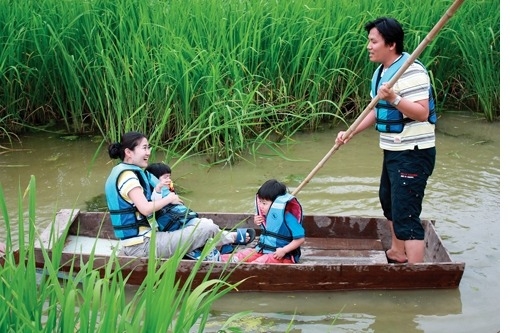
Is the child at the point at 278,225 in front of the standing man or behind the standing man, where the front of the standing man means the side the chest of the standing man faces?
in front

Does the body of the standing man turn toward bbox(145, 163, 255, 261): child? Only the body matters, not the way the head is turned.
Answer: yes

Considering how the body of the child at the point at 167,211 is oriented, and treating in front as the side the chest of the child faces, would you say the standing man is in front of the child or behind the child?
in front

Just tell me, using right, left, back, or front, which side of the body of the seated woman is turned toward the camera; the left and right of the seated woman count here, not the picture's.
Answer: right

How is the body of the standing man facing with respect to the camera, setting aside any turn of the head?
to the viewer's left

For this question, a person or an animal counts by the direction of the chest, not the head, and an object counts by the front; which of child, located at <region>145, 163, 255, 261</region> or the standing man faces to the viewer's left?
the standing man

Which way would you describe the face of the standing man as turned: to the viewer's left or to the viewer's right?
to the viewer's left

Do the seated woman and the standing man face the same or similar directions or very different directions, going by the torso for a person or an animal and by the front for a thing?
very different directions

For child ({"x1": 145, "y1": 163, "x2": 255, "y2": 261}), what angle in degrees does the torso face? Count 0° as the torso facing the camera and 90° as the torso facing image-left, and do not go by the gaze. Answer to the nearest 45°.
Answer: approximately 270°

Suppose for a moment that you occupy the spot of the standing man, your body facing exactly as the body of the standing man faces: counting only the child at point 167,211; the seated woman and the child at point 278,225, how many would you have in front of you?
3

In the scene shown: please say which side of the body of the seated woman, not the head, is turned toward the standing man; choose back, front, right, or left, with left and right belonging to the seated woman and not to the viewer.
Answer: front

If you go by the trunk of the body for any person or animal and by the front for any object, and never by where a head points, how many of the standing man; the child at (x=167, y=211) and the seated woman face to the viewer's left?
1

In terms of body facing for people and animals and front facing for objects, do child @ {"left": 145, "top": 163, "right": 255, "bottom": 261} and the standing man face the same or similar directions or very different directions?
very different directions

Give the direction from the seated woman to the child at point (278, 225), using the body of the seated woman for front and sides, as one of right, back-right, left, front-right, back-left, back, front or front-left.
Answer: front

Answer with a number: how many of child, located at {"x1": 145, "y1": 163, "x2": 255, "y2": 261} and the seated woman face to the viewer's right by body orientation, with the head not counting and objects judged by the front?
2
